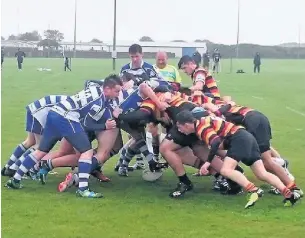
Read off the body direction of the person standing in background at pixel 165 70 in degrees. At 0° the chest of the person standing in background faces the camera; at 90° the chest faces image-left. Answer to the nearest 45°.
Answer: approximately 0°

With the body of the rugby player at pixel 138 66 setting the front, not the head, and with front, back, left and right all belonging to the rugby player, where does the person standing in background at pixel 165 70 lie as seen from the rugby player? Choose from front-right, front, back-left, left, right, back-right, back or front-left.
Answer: back-left

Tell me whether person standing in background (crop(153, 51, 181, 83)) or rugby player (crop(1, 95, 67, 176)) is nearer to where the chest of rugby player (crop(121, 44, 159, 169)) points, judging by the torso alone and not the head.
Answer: the rugby player

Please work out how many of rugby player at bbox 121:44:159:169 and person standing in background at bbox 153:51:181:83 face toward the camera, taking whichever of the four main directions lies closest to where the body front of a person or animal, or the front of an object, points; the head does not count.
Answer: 2

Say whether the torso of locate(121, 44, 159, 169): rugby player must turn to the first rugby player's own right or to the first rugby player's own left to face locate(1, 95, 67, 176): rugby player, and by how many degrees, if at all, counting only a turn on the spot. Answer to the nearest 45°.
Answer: approximately 90° to the first rugby player's own right

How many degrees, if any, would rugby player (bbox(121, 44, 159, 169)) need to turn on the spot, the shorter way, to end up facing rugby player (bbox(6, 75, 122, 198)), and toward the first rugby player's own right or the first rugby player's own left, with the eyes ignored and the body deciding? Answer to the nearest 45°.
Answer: approximately 45° to the first rugby player's own right

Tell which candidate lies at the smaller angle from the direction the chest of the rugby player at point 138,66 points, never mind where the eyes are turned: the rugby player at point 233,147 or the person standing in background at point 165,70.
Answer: the rugby player

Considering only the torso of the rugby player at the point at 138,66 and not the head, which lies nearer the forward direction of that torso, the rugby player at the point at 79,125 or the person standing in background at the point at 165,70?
the rugby player
